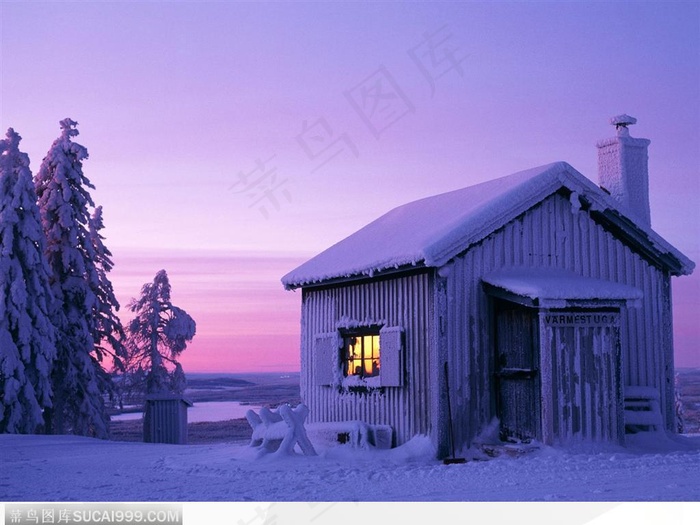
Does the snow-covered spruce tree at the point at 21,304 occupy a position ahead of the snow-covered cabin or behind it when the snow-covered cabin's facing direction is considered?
behind

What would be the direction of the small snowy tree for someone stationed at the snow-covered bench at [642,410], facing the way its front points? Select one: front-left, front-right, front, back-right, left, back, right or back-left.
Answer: back-right

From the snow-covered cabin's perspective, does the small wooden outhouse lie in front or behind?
behind

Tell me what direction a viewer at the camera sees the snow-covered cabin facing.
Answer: facing the viewer and to the right of the viewer

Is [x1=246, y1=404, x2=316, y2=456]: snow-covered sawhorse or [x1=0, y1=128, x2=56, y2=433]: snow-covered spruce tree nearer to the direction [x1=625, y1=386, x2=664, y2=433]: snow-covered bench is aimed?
the snow-covered sawhorse

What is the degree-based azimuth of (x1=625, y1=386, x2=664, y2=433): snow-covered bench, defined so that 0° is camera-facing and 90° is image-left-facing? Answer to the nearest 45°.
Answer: approximately 0°

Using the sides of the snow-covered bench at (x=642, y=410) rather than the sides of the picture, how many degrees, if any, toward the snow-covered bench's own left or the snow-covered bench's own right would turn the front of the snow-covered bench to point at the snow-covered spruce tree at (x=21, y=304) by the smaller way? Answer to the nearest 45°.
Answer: approximately 90° to the snow-covered bench's own right

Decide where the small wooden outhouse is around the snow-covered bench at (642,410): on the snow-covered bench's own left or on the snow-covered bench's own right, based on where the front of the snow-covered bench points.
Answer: on the snow-covered bench's own right

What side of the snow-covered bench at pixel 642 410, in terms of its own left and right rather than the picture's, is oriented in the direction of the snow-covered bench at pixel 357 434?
right

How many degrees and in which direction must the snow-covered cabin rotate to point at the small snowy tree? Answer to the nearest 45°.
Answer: approximately 180°
